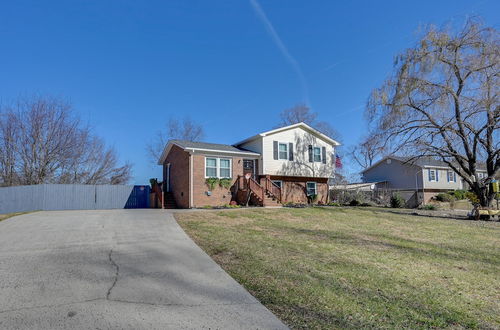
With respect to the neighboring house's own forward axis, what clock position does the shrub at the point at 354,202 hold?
The shrub is roughly at 2 o'clock from the neighboring house.

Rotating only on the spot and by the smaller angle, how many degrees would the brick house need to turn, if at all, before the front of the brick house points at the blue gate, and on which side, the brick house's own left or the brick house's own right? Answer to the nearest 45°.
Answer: approximately 90° to the brick house's own right

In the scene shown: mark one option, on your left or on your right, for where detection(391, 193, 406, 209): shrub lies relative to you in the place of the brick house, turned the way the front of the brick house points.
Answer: on your left

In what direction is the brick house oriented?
toward the camera

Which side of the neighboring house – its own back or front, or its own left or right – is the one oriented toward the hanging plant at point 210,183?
right

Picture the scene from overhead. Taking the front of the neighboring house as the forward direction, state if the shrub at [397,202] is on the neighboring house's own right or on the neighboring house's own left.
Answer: on the neighboring house's own right

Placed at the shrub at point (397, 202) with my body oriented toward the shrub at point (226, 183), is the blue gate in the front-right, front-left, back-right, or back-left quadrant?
front-right

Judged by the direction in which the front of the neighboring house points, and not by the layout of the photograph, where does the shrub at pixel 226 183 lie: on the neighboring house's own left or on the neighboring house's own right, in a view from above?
on the neighboring house's own right

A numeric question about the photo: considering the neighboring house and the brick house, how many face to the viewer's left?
0

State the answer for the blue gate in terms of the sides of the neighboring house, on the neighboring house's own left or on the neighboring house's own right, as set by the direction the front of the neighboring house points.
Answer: on the neighboring house's own right
